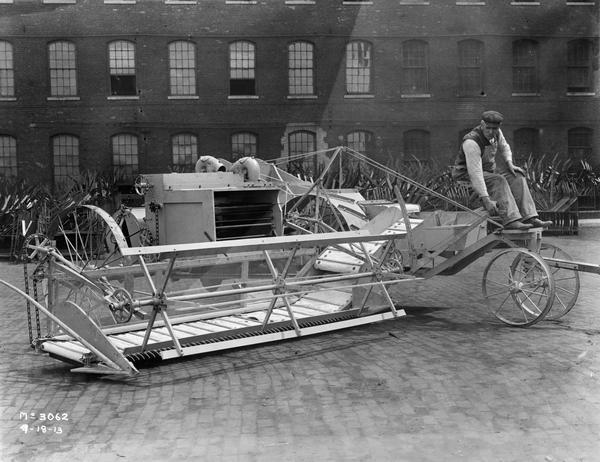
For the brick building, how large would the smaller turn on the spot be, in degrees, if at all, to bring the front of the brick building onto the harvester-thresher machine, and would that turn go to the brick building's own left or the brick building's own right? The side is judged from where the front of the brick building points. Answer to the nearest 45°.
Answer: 0° — it already faces it

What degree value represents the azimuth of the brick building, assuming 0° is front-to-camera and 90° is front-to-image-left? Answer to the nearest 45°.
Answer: approximately 0°

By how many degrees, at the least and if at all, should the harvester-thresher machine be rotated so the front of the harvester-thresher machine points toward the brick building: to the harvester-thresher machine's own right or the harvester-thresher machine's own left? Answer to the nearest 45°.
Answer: approximately 135° to the harvester-thresher machine's own left

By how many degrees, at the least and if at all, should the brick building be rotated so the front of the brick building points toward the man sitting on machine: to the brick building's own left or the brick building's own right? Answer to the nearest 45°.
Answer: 0° — it already faces them

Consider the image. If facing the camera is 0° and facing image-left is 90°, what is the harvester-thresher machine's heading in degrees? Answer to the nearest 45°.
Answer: approximately 315°

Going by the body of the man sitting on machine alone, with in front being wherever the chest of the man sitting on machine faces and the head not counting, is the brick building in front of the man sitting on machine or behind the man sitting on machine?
behind

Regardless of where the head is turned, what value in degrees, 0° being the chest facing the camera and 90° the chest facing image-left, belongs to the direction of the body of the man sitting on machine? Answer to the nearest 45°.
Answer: approximately 315°
